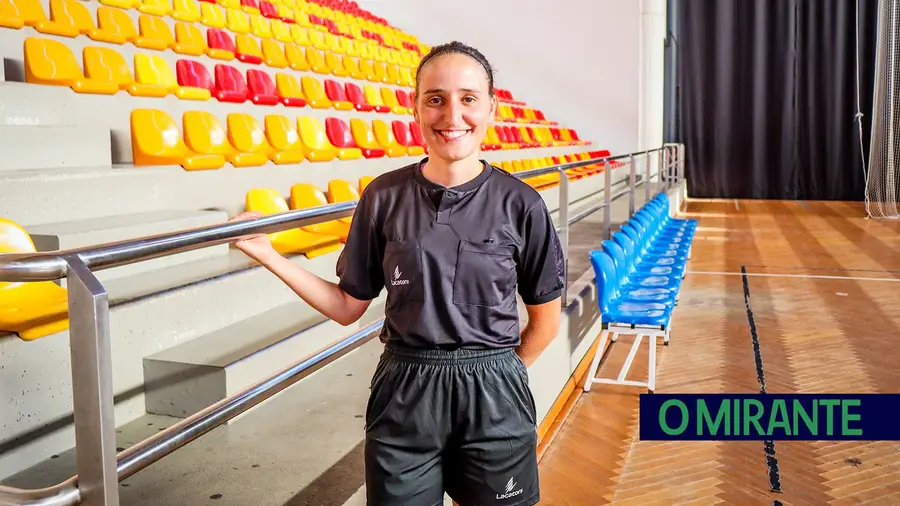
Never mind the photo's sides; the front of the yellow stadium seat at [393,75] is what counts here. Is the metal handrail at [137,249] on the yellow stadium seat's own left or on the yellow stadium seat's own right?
on the yellow stadium seat's own right

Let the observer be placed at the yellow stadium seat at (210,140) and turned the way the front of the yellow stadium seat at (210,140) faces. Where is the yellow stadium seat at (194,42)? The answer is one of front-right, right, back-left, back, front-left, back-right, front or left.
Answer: back-left

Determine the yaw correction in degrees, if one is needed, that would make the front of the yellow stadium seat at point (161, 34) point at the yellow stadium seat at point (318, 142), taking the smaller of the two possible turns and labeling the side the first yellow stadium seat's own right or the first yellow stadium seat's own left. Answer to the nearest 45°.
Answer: approximately 45° to the first yellow stadium seat's own left

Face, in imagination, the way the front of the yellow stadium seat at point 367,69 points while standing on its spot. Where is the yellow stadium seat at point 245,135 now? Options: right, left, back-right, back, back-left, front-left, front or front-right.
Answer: front-right

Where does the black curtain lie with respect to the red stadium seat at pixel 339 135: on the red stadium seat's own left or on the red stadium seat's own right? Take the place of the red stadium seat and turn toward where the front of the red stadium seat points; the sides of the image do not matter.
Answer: on the red stadium seat's own left

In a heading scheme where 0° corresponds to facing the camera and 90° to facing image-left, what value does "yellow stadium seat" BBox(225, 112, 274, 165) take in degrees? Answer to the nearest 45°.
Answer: approximately 315°

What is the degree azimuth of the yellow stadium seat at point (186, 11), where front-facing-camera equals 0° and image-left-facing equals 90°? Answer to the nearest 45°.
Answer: approximately 315°

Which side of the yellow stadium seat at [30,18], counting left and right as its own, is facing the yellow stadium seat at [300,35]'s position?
left

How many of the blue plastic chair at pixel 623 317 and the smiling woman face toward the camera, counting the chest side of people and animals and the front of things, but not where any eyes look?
1

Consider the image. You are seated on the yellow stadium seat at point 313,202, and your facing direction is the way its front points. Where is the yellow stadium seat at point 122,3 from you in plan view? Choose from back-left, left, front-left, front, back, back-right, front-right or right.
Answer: back
